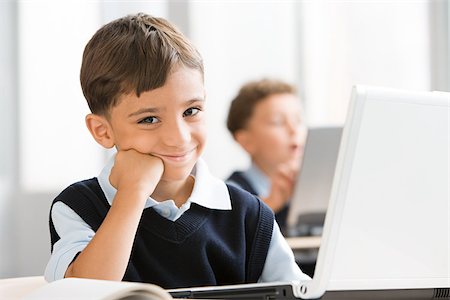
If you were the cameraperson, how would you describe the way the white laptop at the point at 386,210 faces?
facing away from the viewer and to the left of the viewer

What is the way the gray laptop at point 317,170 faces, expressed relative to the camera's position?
facing away from the viewer and to the left of the viewer

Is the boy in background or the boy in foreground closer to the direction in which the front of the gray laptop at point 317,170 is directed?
the boy in background

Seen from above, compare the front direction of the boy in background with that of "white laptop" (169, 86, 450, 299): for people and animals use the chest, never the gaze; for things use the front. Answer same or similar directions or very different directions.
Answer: very different directions
